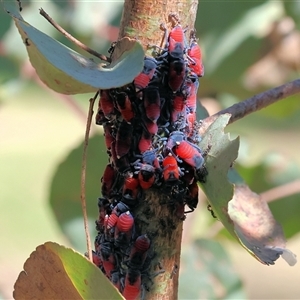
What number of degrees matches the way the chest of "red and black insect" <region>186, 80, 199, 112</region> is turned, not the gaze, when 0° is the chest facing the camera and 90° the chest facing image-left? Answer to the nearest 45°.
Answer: approximately 180°

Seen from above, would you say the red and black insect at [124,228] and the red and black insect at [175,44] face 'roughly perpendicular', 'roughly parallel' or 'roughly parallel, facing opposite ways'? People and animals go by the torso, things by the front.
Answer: roughly parallel

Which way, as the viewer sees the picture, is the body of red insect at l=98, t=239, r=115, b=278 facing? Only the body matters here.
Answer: away from the camera
